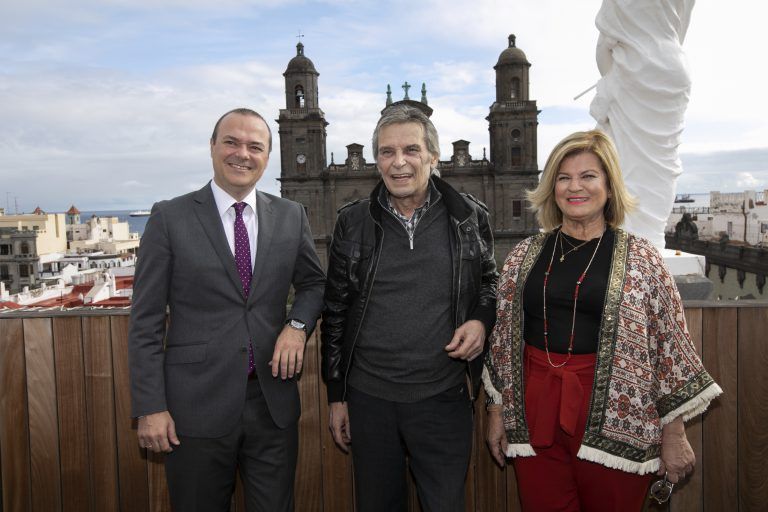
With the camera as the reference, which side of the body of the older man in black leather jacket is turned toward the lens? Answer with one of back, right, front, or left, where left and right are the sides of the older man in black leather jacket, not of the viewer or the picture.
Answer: front

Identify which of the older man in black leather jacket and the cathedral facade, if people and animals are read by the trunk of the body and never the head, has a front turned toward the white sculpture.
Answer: the cathedral facade

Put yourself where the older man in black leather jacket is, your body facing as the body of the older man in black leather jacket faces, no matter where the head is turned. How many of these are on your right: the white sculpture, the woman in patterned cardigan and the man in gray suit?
1

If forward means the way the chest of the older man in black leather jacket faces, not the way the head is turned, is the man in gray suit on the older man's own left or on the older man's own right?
on the older man's own right

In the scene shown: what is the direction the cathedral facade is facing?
toward the camera

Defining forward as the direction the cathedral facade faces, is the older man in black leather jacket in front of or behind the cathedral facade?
in front

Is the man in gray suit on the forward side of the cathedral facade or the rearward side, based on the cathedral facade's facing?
on the forward side

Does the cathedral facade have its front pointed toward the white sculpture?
yes

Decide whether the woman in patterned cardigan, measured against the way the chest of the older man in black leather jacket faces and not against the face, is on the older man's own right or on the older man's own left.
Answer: on the older man's own left

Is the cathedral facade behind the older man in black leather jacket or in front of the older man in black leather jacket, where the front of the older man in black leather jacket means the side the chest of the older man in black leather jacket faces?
behind

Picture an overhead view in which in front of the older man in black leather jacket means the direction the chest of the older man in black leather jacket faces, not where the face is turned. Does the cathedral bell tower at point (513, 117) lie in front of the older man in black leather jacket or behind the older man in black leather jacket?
behind
